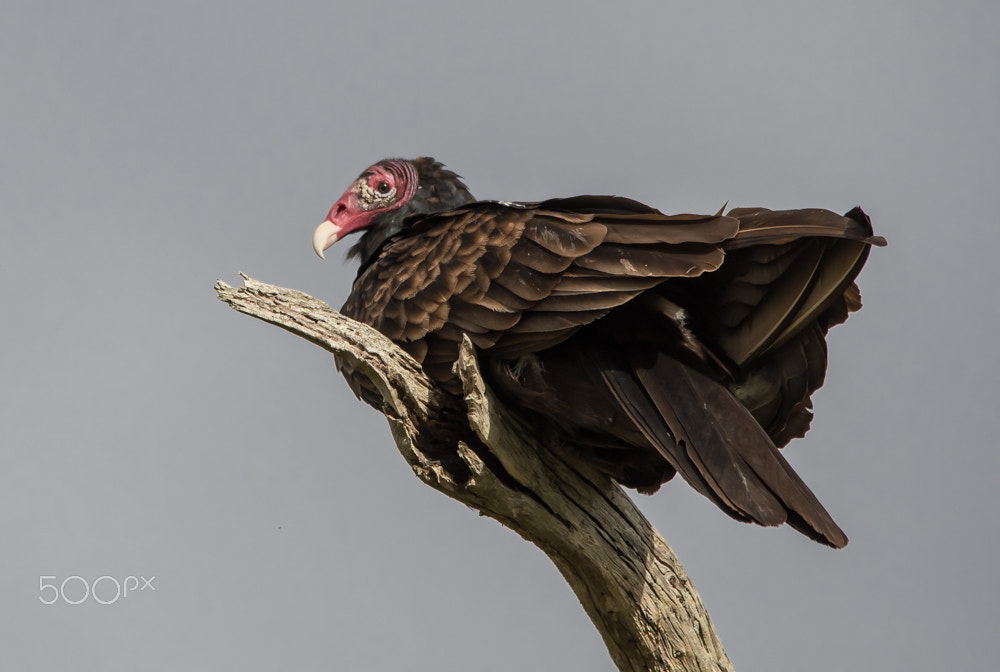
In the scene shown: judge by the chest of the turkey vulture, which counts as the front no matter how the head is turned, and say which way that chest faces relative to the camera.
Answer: to the viewer's left
